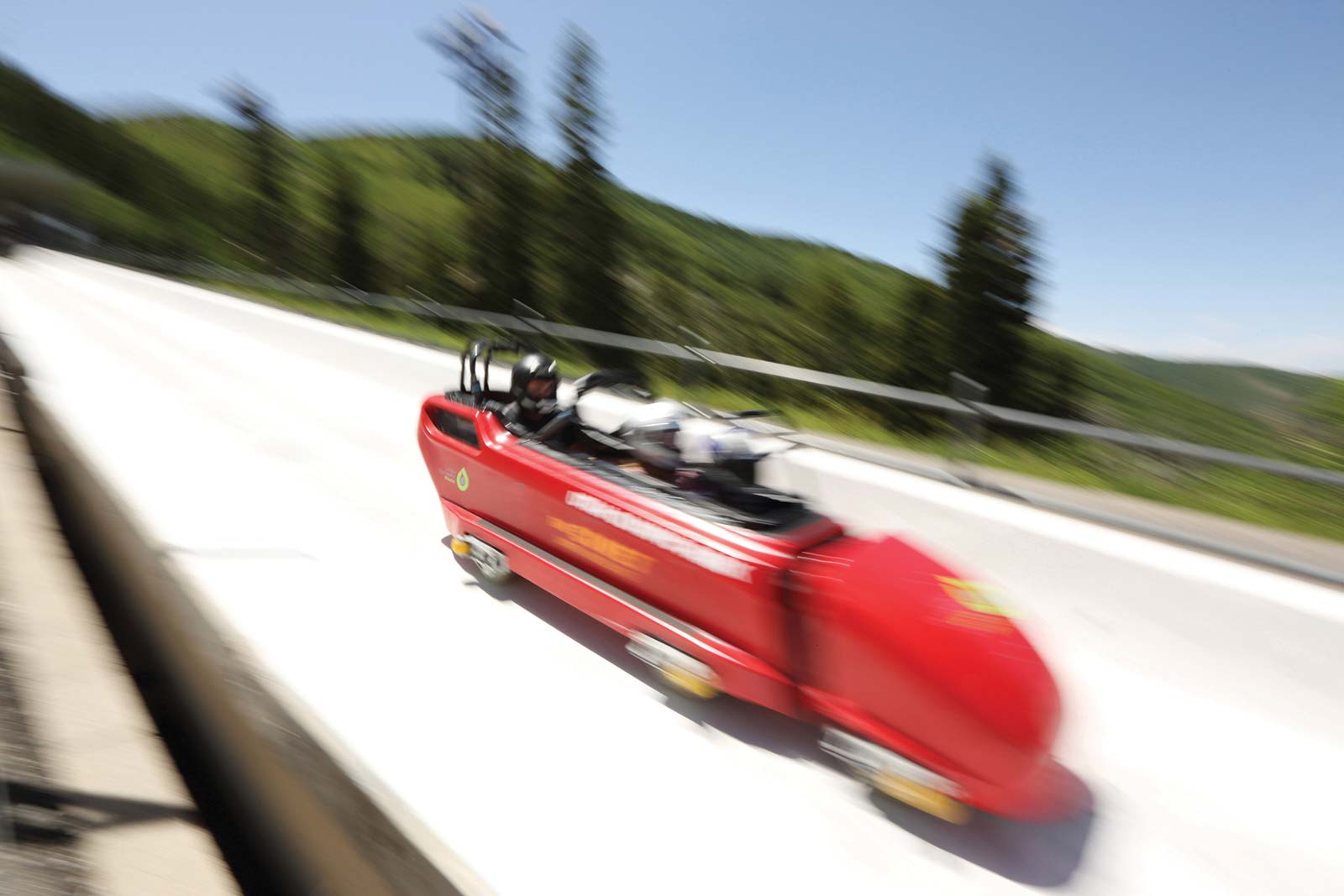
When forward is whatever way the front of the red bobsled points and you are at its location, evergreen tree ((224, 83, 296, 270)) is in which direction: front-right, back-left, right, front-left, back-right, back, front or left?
back

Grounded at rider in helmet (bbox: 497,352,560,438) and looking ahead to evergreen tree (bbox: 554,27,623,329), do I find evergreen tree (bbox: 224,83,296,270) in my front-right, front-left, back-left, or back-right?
front-left

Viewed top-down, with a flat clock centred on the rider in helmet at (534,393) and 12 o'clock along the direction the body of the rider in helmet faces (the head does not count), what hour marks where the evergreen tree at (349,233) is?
The evergreen tree is roughly at 7 o'clock from the rider in helmet.

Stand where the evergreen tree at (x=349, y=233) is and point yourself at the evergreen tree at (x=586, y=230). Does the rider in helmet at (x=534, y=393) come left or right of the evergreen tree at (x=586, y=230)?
right

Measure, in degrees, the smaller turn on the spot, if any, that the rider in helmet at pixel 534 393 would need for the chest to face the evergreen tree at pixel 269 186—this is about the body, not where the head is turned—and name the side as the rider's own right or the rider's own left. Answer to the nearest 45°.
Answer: approximately 135° to the rider's own left

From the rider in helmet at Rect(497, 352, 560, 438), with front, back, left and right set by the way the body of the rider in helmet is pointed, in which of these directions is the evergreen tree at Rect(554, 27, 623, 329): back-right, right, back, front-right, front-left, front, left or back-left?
back-left

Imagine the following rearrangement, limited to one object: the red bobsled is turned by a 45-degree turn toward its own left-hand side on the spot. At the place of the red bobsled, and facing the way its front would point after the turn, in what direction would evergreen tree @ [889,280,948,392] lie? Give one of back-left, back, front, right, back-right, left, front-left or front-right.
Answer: left

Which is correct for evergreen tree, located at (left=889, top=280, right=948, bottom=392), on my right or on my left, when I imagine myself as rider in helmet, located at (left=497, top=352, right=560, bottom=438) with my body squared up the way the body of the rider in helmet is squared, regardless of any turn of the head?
on my left

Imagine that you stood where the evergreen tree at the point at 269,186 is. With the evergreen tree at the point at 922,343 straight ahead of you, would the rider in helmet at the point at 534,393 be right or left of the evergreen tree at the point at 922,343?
right

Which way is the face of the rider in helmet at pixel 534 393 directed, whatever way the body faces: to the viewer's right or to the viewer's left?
to the viewer's right

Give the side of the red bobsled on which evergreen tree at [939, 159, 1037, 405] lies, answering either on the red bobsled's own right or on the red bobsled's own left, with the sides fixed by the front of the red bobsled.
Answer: on the red bobsled's own left

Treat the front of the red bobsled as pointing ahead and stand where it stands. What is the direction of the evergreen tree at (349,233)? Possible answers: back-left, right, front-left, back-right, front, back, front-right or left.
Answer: back

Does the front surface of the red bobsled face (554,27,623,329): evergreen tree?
no

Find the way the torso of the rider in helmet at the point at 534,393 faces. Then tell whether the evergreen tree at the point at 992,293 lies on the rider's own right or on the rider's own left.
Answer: on the rider's own left
